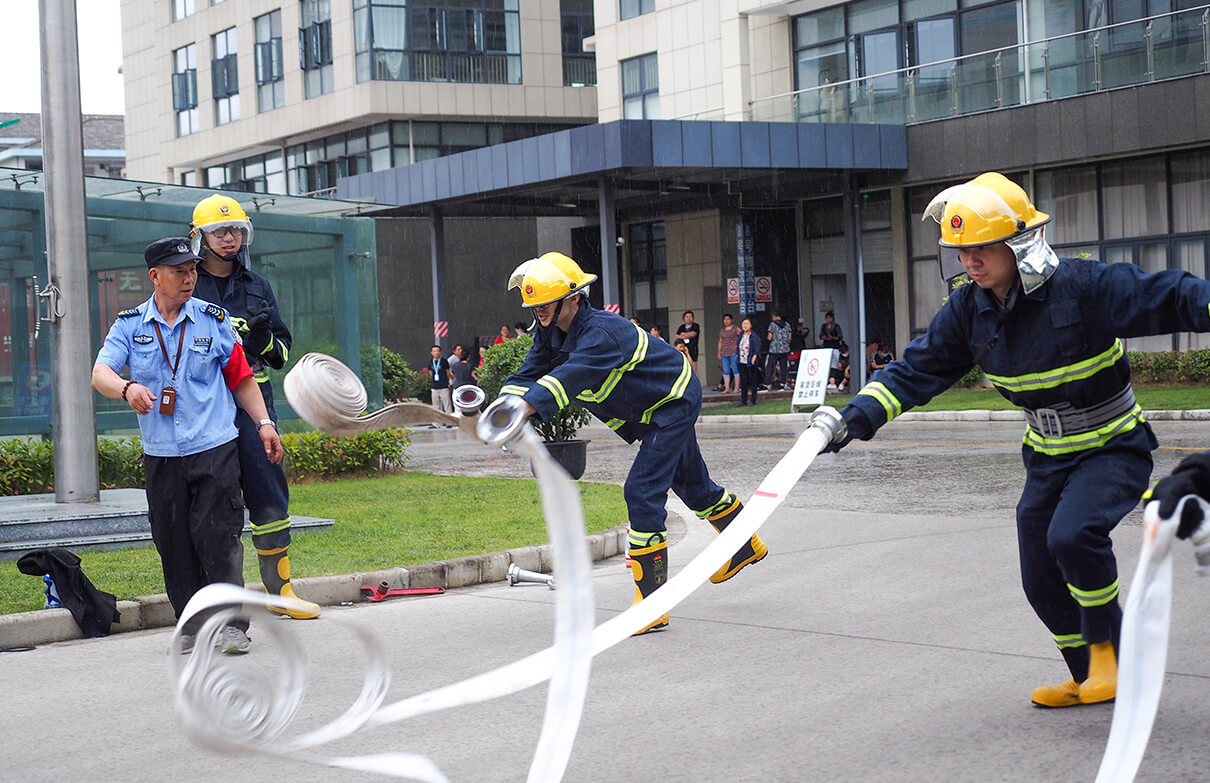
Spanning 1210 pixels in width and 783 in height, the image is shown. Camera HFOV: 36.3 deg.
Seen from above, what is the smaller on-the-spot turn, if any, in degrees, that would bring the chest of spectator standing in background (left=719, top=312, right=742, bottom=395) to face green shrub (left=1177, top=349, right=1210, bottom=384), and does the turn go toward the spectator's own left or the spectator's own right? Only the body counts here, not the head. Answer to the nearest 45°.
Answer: approximately 45° to the spectator's own left

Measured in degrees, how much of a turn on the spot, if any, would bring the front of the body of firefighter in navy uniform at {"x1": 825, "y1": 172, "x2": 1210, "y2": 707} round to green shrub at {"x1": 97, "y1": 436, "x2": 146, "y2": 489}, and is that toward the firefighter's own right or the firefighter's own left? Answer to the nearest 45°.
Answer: approximately 90° to the firefighter's own right

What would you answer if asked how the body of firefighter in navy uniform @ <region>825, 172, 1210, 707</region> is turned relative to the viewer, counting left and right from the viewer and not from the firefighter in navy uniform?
facing the viewer and to the left of the viewer

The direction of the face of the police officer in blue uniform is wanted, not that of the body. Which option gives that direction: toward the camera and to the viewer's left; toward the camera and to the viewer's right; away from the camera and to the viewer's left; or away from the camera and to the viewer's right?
toward the camera and to the viewer's right

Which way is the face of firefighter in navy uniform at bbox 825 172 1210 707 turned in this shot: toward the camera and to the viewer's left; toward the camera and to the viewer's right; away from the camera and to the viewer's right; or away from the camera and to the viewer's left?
toward the camera and to the viewer's left

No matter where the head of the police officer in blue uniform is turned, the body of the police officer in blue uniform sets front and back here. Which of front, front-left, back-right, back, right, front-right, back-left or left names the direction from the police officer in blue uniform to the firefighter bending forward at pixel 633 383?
left

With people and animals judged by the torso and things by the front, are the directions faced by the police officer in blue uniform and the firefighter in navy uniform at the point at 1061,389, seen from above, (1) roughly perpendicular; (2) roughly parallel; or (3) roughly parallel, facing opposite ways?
roughly perpendicular

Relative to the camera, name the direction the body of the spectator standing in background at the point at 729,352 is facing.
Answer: toward the camera

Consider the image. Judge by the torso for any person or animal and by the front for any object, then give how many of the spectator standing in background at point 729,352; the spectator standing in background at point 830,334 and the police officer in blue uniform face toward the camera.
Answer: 3

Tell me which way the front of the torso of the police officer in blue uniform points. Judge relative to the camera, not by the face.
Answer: toward the camera

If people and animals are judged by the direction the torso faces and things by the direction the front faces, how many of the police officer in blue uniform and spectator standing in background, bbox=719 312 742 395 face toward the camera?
2

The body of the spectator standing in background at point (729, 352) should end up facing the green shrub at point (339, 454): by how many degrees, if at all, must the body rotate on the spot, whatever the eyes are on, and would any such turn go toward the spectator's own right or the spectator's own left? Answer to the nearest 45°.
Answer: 0° — they already face it

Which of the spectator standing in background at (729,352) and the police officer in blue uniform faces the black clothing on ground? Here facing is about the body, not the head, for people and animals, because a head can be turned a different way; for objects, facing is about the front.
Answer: the spectator standing in background

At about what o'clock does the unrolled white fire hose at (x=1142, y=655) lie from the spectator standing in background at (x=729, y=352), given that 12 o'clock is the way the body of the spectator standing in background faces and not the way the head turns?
The unrolled white fire hose is roughly at 12 o'clock from the spectator standing in background.
